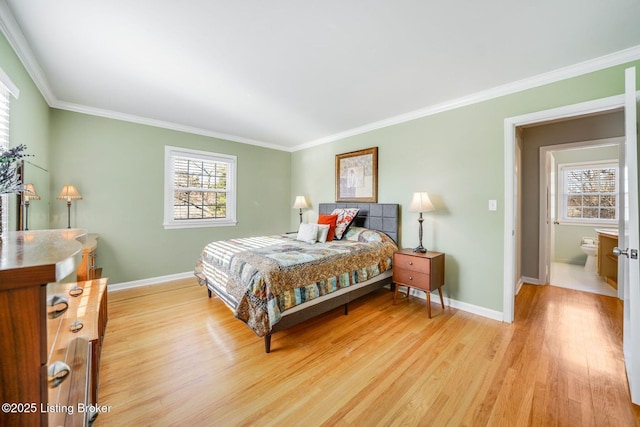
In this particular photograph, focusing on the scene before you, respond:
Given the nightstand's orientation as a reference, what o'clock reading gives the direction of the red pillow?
The red pillow is roughly at 2 o'clock from the nightstand.

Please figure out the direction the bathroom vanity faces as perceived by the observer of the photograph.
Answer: facing to the left of the viewer

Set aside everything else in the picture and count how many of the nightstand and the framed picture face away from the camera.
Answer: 0

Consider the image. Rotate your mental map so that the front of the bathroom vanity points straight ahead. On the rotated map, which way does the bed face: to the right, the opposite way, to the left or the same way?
to the left

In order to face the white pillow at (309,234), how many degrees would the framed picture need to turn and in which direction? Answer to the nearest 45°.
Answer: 0° — it already faces it

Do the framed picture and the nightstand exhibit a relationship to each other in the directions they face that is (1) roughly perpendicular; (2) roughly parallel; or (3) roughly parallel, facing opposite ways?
roughly parallel

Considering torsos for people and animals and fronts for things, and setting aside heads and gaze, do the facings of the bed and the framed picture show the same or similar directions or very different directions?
same or similar directions

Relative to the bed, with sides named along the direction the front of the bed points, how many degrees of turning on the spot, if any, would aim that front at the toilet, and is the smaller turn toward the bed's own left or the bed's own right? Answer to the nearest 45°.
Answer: approximately 135° to the bed's own left

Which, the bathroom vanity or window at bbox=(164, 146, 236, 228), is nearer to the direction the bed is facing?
the window

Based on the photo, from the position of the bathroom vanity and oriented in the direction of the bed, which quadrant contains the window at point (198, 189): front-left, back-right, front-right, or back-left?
front-right

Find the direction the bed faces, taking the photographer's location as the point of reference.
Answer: facing the viewer and to the left of the viewer

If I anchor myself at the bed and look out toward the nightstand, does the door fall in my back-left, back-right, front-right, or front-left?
front-right
